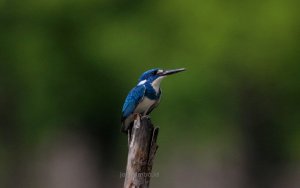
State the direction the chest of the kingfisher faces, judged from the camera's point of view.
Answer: to the viewer's right
